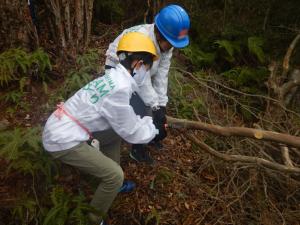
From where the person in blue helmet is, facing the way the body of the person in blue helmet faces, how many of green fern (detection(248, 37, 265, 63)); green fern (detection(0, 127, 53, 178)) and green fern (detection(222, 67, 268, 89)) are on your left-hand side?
2

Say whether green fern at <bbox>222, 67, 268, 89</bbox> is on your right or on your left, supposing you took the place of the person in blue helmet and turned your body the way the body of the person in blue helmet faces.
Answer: on your left

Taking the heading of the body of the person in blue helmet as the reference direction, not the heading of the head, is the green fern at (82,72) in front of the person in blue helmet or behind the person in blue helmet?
behind

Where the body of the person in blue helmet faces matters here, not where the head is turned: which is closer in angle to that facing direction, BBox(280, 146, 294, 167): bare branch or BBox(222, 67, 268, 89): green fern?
the bare branch

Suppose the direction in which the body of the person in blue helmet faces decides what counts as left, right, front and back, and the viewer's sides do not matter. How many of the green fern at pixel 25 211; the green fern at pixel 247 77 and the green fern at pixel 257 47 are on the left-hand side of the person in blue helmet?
2

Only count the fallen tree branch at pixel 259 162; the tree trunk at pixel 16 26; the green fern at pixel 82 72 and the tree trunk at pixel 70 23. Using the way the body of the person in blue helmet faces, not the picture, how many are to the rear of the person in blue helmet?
3

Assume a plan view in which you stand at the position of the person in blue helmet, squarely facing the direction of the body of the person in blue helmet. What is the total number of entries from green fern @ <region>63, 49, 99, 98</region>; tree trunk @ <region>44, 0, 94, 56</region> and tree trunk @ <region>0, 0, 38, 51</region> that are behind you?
3

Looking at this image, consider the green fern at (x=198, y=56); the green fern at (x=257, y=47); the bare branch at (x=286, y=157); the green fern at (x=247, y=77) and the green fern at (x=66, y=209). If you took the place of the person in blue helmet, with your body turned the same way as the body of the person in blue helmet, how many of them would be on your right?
1

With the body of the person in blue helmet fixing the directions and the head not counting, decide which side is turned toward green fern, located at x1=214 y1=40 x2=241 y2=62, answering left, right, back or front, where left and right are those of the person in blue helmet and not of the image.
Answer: left

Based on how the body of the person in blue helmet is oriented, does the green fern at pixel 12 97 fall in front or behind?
behind

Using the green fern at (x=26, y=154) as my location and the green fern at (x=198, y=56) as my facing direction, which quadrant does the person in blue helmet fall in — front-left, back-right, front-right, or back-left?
front-right

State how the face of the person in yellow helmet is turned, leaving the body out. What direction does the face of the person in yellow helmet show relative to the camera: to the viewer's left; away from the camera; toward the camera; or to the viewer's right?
to the viewer's right

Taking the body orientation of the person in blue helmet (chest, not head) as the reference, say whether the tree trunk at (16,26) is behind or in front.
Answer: behind

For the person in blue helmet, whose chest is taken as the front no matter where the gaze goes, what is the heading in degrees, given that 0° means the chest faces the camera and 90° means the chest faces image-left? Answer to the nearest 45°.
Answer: approximately 315°

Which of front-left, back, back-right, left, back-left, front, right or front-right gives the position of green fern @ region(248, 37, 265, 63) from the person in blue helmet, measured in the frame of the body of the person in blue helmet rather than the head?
left

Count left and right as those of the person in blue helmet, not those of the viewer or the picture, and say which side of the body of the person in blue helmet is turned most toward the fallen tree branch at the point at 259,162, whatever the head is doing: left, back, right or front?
front

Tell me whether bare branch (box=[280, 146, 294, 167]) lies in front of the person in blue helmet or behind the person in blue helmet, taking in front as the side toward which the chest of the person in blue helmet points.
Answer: in front

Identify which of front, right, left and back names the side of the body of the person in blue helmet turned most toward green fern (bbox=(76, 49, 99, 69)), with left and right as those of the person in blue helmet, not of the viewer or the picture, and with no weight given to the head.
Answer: back
